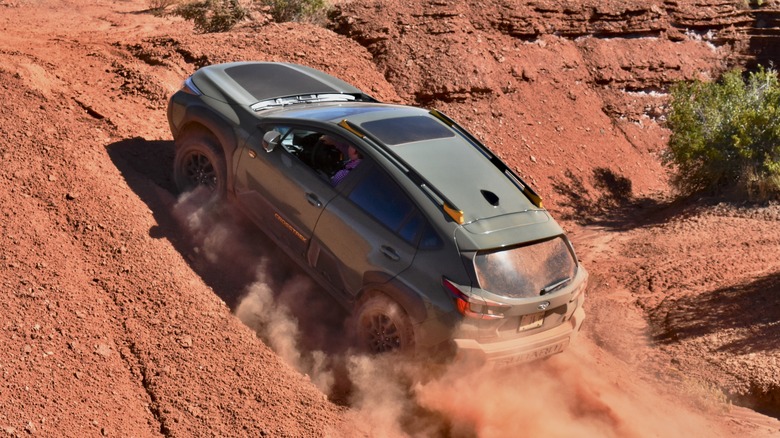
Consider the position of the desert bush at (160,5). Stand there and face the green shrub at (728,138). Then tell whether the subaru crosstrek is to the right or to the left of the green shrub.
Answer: right

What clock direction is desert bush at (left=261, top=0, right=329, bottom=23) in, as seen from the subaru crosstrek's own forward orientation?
The desert bush is roughly at 1 o'clock from the subaru crosstrek.

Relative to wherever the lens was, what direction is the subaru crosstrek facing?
facing away from the viewer and to the left of the viewer

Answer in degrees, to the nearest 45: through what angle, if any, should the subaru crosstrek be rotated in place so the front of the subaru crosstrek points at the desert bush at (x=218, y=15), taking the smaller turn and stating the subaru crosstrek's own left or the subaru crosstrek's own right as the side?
approximately 45° to the subaru crosstrek's own right

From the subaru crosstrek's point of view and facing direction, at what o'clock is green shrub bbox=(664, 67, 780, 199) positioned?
The green shrub is roughly at 3 o'clock from the subaru crosstrek.
